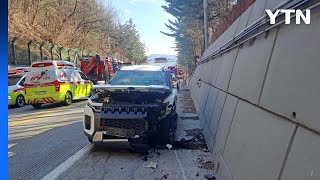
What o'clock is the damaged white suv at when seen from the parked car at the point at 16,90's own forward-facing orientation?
The damaged white suv is roughly at 10 o'clock from the parked car.

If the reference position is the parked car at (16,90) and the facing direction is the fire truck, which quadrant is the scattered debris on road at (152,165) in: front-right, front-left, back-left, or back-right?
back-right

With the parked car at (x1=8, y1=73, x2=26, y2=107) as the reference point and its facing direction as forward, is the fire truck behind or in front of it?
behind

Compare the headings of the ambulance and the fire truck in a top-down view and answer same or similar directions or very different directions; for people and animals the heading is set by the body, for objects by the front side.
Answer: same or similar directions

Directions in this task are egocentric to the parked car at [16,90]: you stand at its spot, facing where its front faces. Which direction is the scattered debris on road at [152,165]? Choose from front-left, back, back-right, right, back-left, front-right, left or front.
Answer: front-left

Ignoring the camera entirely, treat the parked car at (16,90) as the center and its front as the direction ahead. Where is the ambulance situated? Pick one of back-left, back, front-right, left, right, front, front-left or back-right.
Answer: left
